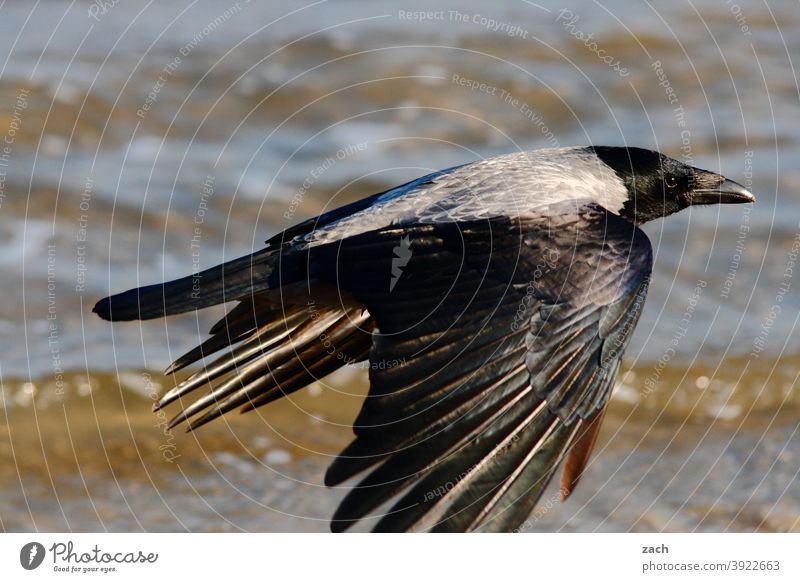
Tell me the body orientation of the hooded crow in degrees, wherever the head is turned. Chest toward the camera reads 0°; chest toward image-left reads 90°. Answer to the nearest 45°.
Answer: approximately 270°
